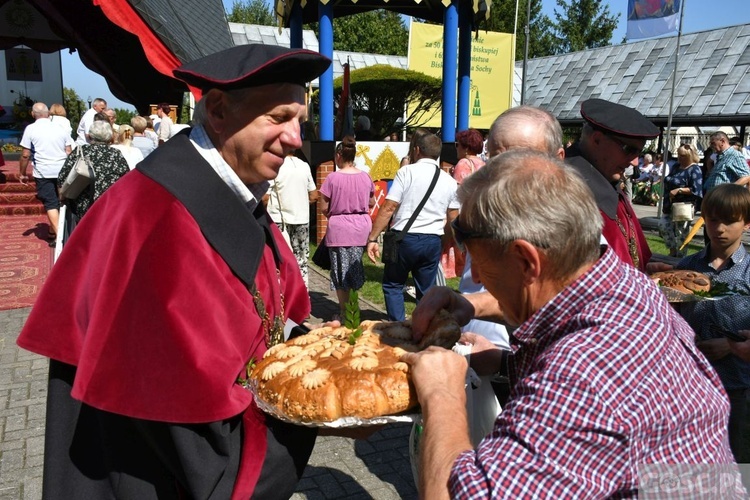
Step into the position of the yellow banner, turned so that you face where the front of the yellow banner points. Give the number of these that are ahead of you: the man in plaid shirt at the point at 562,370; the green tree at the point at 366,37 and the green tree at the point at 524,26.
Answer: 1

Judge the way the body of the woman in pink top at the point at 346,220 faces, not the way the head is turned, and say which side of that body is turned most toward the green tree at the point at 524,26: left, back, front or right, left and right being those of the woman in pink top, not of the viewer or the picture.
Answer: front

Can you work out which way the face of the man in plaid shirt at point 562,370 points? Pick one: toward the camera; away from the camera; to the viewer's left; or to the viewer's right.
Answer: to the viewer's left

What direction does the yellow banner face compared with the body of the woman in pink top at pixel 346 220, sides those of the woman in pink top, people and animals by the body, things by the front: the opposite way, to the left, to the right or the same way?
the opposite way

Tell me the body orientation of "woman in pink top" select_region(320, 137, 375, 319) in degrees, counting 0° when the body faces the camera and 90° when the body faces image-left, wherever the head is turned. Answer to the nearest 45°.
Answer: approximately 180°

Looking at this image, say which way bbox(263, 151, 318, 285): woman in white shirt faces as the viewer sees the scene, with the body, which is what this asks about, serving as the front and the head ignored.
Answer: away from the camera

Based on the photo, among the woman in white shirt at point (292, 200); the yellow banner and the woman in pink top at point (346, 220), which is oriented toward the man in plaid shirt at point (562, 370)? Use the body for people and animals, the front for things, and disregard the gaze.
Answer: the yellow banner

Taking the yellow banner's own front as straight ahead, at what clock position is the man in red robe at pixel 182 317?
The man in red robe is roughly at 12 o'clock from the yellow banner.

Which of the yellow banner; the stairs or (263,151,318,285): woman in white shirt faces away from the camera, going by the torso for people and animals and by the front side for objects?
the woman in white shirt

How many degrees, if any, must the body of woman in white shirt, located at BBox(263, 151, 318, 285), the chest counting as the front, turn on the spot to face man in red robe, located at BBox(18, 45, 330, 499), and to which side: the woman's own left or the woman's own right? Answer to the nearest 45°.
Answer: approximately 180°

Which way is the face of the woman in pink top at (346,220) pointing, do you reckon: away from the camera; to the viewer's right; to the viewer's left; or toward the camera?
away from the camera

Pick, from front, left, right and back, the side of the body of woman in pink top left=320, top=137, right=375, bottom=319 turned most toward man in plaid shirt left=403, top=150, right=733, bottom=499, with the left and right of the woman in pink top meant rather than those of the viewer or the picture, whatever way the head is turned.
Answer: back

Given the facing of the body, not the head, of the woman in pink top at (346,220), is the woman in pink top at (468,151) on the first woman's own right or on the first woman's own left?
on the first woman's own right

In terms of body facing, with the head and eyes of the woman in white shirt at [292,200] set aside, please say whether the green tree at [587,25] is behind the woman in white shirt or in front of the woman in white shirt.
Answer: in front

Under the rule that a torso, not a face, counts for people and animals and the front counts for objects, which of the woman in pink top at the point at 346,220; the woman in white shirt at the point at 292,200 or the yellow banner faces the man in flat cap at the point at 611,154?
the yellow banner
